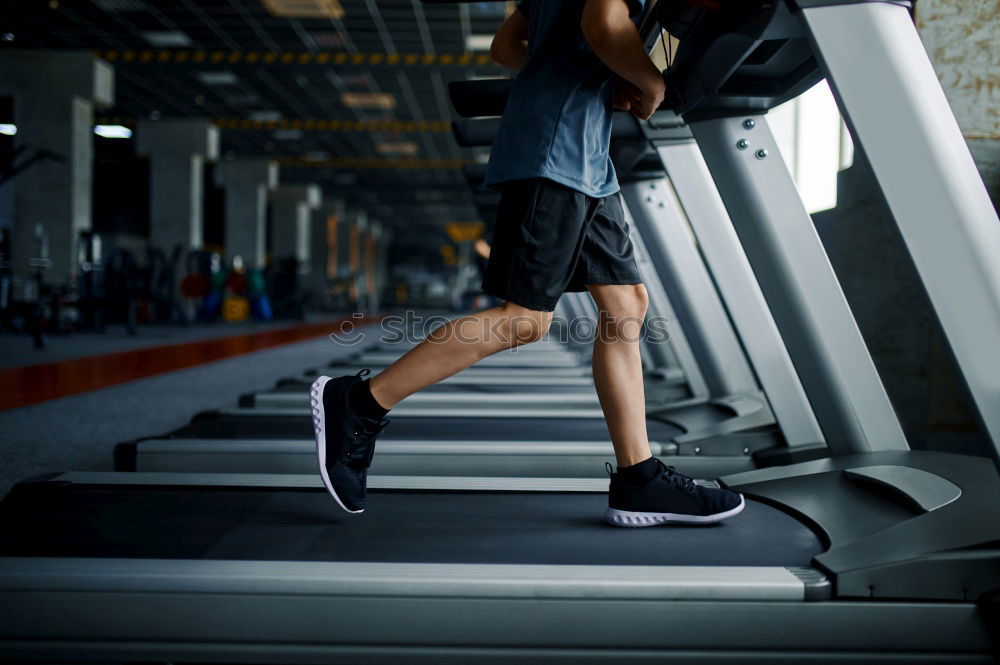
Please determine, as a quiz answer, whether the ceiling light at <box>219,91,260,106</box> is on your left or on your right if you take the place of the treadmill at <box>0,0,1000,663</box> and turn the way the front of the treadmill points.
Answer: on your left

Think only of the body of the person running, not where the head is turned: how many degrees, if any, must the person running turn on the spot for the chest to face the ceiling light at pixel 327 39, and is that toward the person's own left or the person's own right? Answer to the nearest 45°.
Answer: approximately 90° to the person's own left

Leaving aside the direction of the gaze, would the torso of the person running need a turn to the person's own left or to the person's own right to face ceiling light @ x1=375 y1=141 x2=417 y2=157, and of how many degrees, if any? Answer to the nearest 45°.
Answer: approximately 90° to the person's own left

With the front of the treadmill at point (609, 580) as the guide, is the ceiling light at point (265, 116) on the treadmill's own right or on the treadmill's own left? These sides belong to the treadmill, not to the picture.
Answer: on the treadmill's own left

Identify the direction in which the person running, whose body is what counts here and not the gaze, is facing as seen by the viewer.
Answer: to the viewer's right

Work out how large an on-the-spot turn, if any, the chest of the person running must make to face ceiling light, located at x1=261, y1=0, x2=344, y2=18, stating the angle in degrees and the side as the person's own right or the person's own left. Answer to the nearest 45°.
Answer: approximately 90° to the person's own left

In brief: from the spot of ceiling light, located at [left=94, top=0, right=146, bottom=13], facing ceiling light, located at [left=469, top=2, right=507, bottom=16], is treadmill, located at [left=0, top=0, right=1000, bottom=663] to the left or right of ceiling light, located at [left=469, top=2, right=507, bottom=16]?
right

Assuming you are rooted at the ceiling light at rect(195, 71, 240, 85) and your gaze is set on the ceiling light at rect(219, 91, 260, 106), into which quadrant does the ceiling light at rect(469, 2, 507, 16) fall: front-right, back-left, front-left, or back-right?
back-right

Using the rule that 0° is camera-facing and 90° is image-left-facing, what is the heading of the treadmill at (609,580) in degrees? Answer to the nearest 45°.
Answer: approximately 270°

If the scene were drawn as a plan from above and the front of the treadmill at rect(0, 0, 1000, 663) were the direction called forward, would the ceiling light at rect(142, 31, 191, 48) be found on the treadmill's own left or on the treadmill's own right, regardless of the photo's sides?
on the treadmill's own left

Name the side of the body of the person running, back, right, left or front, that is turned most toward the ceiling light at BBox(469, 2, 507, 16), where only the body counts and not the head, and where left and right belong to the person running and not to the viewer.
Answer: left

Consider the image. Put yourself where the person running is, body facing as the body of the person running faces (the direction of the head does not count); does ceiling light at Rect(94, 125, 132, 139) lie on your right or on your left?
on your left
